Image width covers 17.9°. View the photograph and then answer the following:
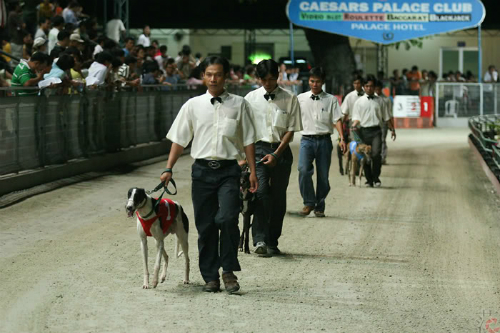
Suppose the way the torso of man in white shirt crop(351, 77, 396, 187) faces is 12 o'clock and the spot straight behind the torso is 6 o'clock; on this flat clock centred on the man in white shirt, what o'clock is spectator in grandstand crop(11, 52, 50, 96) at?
The spectator in grandstand is roughly at 2 o'clock from the man in white shirt.

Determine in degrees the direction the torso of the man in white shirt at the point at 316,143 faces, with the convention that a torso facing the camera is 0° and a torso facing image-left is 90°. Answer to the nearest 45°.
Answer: approximately 0°

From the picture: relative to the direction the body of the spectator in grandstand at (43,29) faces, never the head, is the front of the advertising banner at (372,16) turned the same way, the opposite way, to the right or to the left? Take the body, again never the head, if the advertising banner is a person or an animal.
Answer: to the right

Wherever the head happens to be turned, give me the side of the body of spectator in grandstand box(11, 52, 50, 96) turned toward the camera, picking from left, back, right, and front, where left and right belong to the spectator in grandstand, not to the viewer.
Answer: right

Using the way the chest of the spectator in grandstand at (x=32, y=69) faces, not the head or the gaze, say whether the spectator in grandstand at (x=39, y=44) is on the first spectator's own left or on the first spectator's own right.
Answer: on the first spectator's own left

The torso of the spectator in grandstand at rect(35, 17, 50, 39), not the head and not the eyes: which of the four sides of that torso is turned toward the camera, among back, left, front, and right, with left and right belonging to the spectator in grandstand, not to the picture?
right

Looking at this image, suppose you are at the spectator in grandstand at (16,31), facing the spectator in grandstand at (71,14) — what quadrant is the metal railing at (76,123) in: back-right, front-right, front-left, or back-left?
back-right

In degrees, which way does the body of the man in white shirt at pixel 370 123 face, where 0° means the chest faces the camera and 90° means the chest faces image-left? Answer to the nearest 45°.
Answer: approximately 0°

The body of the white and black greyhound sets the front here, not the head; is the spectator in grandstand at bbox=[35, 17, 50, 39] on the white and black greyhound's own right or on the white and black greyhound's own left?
on the white and black greyhound's own right

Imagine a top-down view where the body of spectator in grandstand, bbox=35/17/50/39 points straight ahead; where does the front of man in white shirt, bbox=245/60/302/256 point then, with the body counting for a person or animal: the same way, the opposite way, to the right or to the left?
to the right
